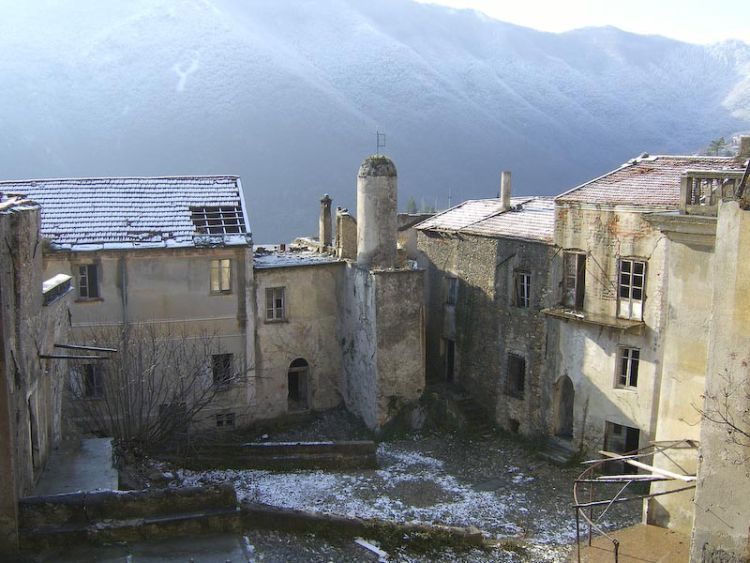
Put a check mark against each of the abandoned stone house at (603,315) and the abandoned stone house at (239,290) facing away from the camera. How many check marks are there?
0

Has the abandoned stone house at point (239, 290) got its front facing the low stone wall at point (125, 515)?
yes

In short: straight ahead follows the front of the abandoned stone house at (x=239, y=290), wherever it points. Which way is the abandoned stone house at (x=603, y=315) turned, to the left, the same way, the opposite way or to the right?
to the right

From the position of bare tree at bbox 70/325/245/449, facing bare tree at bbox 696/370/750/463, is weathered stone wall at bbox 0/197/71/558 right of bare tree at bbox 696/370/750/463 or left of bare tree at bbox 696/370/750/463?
right

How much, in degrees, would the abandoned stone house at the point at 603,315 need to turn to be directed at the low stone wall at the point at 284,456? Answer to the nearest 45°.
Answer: approximately 45° to its right

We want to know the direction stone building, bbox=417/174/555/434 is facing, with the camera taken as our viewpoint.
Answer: facing the viewer and to the left of the viewer

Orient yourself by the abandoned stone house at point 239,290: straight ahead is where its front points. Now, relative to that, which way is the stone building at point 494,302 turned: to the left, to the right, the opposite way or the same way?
to the right

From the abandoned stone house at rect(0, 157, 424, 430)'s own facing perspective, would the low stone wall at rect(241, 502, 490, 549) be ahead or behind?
ahead

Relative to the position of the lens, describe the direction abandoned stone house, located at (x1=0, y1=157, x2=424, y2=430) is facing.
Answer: facing the viewer

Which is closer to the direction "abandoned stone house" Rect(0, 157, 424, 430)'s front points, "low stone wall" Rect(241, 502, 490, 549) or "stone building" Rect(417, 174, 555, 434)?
the low stone wall

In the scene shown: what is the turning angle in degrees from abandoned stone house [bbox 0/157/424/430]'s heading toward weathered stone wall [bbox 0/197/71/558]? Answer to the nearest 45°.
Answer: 0° — it already faces it

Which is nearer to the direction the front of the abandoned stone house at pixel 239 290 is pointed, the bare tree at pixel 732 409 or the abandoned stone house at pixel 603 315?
the bare tree

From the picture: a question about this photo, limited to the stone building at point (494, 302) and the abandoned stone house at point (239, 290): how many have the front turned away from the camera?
0

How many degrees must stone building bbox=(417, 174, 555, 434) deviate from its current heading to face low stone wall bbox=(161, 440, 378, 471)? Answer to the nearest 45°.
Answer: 0° — it already faces it

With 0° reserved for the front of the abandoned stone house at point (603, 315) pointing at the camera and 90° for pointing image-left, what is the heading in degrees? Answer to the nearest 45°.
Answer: approximately 45°

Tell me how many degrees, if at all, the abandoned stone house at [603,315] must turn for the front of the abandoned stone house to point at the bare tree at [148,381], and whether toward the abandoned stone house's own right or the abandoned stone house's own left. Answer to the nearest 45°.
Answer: approximately 45° to the abandoned stone house's own right

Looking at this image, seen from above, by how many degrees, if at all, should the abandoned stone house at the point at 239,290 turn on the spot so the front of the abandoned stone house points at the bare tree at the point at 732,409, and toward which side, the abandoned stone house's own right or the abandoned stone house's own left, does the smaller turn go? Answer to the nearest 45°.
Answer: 0° — it already faces it

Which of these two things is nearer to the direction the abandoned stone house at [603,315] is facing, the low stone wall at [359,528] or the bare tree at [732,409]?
the low stone wall
